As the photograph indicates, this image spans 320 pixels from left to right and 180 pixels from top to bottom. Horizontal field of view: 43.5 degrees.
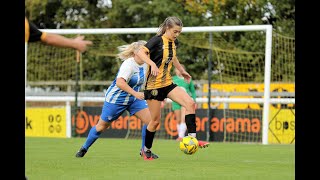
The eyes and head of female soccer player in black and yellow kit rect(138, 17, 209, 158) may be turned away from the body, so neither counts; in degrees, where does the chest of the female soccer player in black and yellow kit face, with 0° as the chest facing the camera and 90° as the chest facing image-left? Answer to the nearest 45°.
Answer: approximately 315°

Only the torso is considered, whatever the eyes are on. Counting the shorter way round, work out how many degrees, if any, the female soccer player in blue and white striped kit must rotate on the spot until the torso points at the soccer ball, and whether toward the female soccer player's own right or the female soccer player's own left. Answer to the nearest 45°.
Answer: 0° — they already face it

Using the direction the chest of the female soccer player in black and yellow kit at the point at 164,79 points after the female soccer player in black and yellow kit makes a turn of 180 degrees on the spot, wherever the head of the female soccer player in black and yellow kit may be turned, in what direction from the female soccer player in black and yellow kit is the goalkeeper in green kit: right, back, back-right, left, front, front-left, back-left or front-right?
front-right
